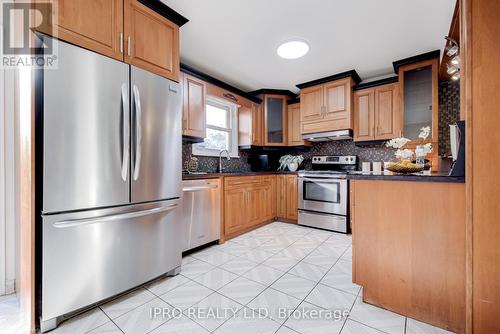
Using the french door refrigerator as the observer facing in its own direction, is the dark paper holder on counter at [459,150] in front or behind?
in front

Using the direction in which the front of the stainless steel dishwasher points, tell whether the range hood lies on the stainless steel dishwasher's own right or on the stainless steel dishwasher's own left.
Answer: on the stainless steel dishwasher's own left

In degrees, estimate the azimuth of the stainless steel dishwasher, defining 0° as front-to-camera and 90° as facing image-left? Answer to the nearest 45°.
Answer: approximately 315°

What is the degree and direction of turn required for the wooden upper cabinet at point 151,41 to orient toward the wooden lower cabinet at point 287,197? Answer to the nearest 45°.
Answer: approximately 90° to its left

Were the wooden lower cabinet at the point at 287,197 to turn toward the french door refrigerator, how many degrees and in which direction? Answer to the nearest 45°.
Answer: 0° — it already faces it

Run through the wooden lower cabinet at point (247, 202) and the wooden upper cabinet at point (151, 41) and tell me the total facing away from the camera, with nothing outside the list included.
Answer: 0
